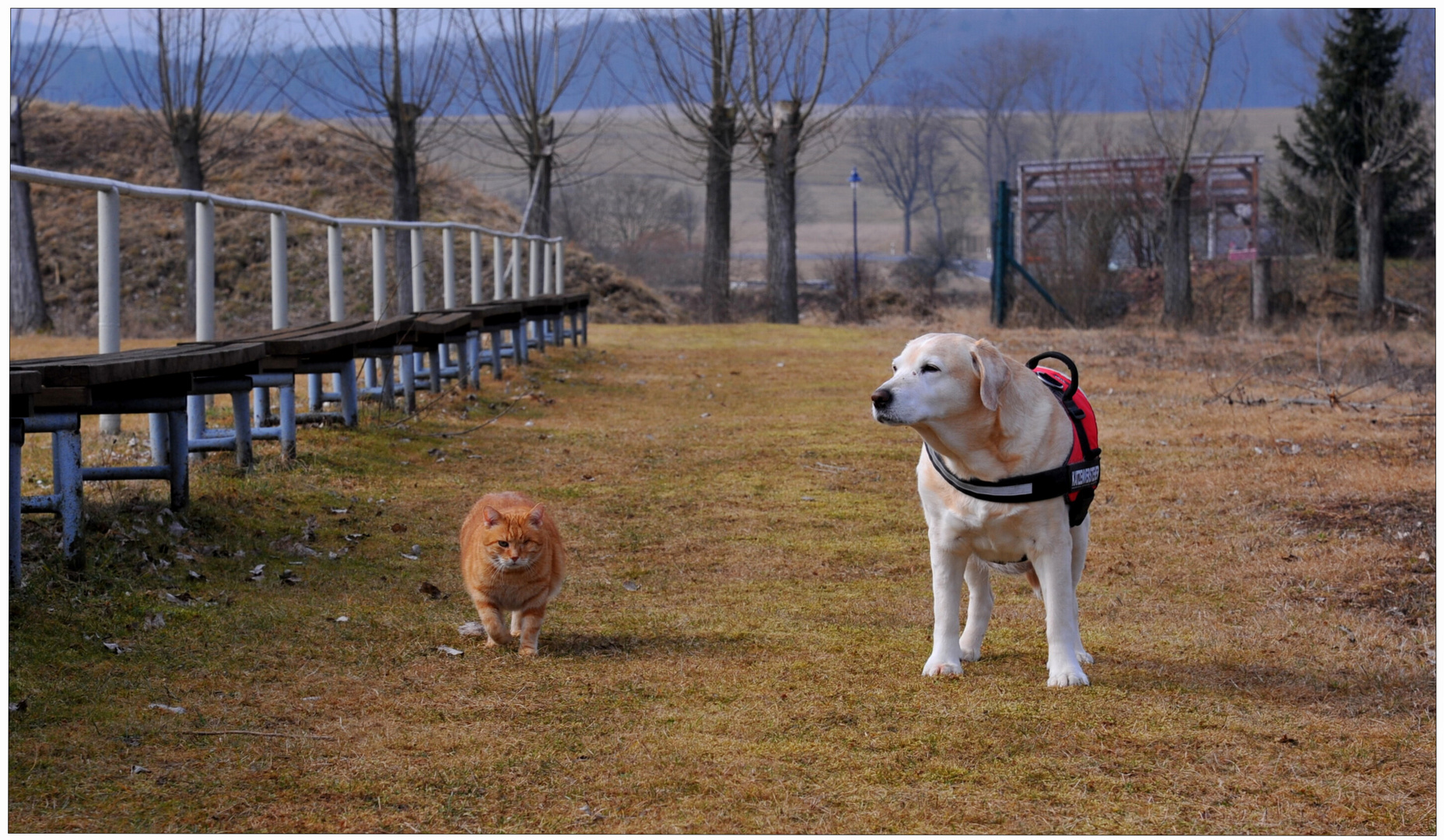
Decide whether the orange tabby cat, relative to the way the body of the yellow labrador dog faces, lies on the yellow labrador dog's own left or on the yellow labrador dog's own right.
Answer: on the yellow labrador dog's own right

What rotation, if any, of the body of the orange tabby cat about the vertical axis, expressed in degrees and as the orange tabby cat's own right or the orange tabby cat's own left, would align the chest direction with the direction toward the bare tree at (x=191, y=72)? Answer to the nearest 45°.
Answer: approximately 180°

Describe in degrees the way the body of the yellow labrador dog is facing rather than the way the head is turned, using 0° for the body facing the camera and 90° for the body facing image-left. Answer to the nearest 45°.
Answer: approximately 0°

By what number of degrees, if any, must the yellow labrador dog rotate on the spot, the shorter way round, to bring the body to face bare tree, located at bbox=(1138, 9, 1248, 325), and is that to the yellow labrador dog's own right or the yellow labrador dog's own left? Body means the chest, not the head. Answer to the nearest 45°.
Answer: approximately 180°

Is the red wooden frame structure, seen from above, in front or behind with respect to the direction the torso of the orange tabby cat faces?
behind
